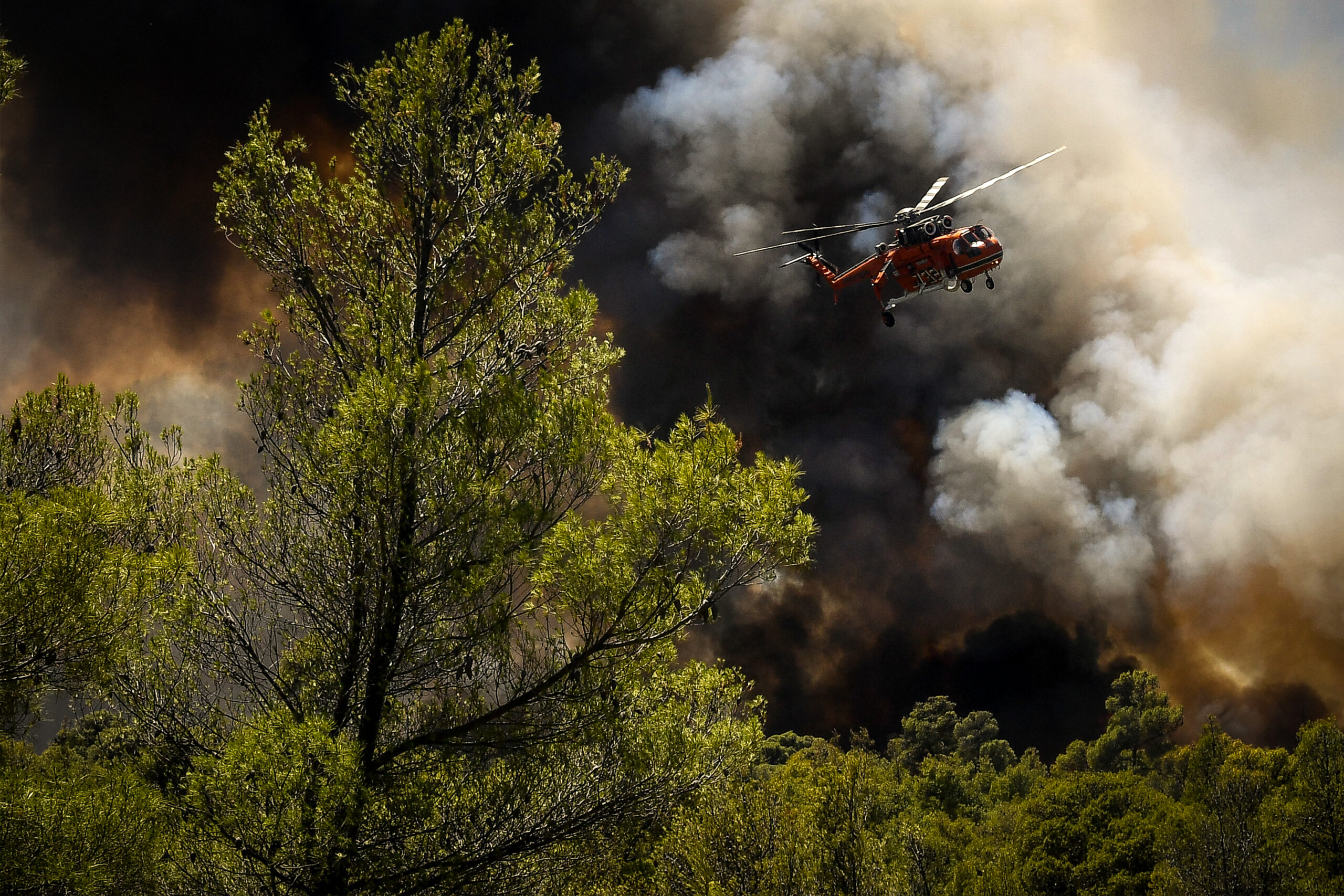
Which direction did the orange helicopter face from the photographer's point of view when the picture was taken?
facing the viewer and to the right of the viewer
